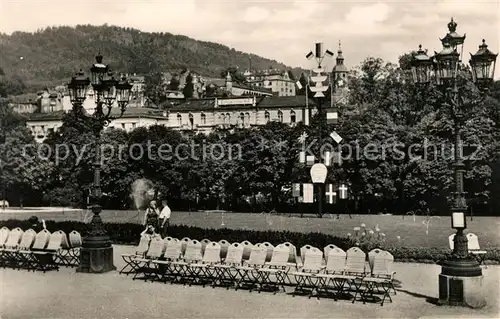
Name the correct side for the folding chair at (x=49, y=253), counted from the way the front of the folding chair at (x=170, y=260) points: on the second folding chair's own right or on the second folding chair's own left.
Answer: on the second folding chair's own right

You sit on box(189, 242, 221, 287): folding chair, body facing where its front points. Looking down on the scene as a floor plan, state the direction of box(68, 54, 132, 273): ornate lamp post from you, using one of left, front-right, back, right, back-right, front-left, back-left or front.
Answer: right

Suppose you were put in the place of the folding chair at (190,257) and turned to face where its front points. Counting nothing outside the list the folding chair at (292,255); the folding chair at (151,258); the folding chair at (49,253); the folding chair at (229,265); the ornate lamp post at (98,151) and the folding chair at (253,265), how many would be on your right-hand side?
3

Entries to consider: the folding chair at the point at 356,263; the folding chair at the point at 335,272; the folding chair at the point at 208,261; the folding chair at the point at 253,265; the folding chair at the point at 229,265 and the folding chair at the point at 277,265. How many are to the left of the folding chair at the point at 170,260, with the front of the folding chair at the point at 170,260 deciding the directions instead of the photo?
6

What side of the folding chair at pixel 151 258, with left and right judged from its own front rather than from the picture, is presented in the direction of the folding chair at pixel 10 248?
right

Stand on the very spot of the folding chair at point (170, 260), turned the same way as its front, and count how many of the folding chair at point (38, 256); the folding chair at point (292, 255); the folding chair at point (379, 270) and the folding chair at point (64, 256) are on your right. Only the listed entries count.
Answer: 2

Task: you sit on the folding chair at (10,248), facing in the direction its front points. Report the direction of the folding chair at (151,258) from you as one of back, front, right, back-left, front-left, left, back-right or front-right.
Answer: left

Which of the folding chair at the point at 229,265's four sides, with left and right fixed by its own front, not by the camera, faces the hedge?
back

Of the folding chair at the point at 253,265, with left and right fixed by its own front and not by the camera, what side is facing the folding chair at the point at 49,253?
right

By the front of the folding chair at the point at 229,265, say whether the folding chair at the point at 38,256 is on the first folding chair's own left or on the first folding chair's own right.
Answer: on the first folding chair's own right

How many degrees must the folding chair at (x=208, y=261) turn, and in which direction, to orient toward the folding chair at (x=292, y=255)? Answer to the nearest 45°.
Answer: approximately 135° to its left

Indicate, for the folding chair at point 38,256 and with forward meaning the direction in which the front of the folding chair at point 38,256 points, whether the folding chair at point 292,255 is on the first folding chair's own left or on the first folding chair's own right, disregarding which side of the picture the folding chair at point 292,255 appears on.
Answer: on the first folding chair's own left

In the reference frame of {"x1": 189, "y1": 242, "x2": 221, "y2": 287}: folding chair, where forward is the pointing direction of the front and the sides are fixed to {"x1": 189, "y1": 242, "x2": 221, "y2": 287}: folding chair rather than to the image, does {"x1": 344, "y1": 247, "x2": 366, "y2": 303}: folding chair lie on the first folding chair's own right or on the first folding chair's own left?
on the first folding chair's own left

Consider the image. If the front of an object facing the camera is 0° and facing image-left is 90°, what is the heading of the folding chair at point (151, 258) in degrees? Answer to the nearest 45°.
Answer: approximately 45°
